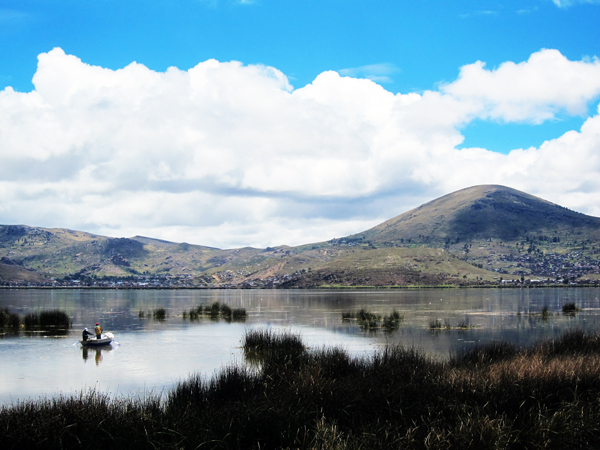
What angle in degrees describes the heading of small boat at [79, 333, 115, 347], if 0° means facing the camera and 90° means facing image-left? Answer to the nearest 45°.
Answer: approximately 270°

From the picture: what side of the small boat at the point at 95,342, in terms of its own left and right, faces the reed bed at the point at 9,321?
left

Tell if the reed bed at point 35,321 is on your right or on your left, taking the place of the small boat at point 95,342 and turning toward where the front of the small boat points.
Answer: on your left
